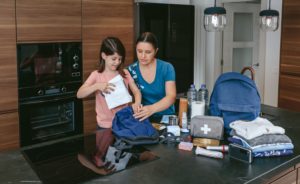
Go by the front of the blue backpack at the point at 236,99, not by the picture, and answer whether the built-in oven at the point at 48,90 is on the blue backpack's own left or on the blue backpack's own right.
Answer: on the blue backpack's own right

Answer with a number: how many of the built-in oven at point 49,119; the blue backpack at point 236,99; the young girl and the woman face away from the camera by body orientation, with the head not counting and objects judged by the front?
0

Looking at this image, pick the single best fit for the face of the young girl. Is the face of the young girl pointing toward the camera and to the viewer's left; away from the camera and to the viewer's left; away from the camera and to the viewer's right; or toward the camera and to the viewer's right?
toward the camera and to the viewer's right

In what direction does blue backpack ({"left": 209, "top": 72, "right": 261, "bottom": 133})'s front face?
toward the camera

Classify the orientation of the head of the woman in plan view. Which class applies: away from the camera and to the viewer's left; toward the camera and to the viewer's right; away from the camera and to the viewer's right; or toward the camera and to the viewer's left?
toward the camera and to the viewer's left

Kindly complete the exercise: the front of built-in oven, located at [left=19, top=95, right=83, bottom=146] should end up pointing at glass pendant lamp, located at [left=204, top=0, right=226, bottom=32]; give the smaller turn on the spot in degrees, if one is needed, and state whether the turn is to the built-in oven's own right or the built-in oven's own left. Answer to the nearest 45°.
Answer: approximately 90° to the built-in oven's own left

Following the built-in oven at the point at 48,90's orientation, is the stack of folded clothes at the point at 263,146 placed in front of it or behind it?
in front

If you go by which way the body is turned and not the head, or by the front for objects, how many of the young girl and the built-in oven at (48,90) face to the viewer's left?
0

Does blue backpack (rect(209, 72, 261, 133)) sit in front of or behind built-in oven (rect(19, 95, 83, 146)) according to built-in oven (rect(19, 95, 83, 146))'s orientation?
in front
